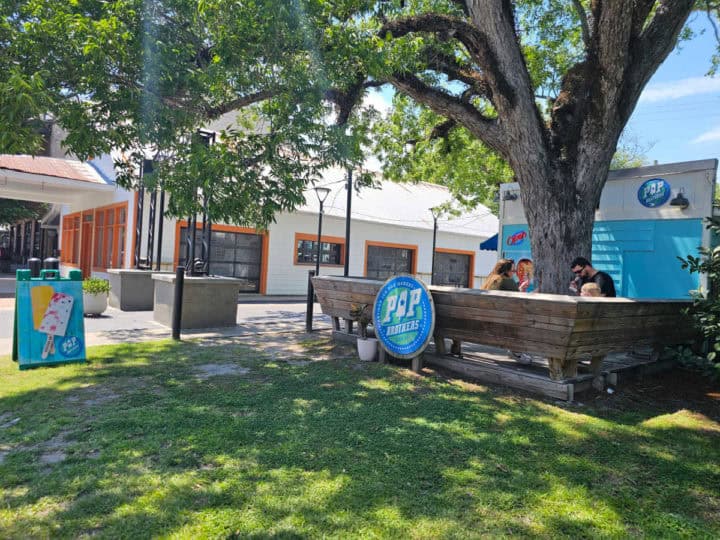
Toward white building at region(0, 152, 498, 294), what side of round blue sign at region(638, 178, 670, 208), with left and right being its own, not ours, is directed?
right

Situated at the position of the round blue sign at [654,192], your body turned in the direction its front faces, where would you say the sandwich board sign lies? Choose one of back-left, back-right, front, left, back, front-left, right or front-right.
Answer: front-right

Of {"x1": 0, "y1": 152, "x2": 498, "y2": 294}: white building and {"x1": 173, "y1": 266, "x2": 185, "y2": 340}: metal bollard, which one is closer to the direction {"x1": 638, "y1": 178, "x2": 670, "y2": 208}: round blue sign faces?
the metal bollard

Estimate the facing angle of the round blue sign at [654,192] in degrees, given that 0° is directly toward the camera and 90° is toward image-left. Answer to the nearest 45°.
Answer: approximately 0°

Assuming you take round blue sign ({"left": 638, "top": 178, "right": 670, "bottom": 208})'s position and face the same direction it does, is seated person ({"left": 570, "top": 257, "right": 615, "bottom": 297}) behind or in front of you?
in front

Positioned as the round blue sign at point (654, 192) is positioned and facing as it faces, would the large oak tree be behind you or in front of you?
in front

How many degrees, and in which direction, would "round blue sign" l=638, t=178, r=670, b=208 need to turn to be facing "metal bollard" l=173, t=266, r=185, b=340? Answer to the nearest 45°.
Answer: approximately 45° to its right

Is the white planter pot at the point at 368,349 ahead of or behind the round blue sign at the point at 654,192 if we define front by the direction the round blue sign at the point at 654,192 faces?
ahead

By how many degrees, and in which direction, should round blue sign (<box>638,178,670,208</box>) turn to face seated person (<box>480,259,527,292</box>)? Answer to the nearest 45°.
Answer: approximately 45° to its right
